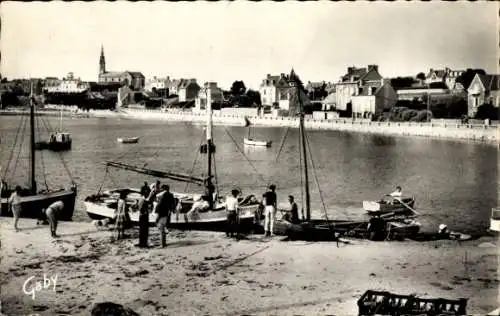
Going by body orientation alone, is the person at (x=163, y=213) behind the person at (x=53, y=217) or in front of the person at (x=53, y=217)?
in front

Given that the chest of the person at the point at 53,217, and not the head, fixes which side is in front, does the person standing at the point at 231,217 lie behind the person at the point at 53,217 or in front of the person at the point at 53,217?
in front

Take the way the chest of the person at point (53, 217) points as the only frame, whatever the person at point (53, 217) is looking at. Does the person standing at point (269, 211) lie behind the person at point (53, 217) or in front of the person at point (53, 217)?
in front

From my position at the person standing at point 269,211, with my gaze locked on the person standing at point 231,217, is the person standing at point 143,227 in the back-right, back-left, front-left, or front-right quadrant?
front-left

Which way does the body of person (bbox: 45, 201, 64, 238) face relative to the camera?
to the viewer's right

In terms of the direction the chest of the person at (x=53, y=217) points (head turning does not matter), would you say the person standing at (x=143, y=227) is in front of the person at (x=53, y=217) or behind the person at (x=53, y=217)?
in front

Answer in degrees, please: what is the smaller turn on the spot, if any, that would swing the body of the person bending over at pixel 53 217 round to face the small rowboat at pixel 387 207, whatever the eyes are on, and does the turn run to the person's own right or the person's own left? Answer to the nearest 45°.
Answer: approximately 45° to the person's own left

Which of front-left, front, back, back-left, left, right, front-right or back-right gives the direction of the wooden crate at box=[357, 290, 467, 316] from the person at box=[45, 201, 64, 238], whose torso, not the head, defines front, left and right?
front-right
